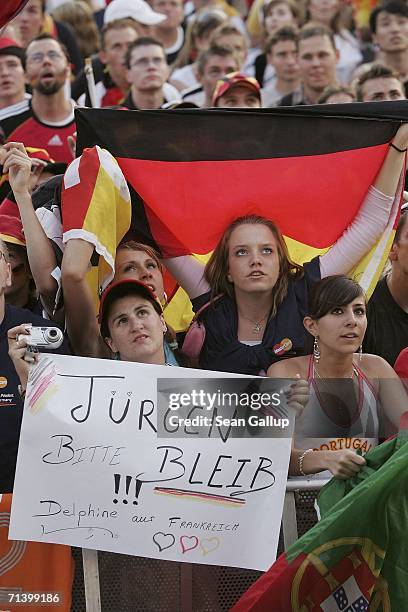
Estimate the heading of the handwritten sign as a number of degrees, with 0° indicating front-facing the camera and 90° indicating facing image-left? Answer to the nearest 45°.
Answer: approximately 0°

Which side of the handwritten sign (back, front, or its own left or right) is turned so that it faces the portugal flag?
left
